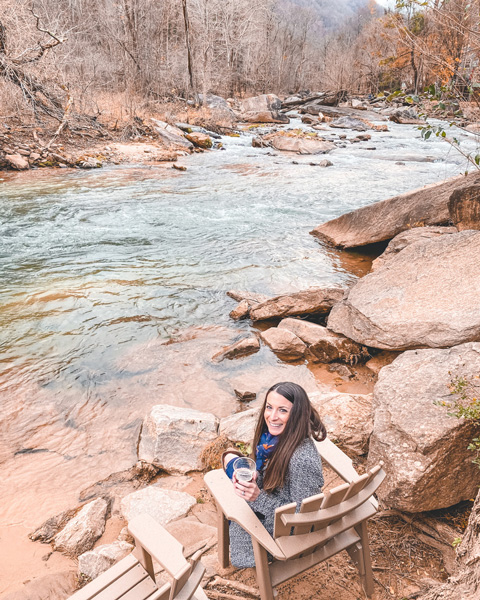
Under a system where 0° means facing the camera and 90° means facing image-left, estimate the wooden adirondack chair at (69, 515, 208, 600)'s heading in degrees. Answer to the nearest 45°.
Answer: approximately 135°

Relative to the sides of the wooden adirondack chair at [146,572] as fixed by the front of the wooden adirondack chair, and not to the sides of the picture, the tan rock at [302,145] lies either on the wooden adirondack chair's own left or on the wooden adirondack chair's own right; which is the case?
on the wooden adirondack chair's own right

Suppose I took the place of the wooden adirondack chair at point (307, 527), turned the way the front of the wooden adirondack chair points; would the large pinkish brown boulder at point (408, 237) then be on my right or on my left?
on my right

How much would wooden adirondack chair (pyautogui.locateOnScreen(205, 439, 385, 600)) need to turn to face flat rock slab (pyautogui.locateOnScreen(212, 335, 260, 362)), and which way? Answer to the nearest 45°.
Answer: approximately 45° to its right

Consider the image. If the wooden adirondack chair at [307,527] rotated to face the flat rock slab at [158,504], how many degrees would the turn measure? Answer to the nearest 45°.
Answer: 0° — it already faces it

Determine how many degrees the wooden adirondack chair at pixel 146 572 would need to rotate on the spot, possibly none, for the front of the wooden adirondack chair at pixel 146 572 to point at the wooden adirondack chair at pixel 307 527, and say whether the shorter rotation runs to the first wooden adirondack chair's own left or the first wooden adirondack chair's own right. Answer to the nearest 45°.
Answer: approximately 135° to the first wooden adirondack chair's own right

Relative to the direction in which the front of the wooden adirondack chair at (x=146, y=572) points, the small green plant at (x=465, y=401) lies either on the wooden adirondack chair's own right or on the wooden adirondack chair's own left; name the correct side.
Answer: on the wooden adirondack chair's own right

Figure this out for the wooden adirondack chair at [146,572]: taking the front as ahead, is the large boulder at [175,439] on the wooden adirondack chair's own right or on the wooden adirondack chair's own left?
on the wooden adirondack chair's own right

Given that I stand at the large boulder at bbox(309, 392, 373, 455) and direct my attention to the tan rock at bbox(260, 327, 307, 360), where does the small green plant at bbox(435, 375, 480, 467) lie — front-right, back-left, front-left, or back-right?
back-right
